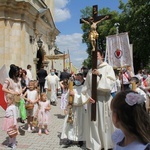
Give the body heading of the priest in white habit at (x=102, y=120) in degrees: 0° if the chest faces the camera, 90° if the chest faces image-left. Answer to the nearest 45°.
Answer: approximately 45°

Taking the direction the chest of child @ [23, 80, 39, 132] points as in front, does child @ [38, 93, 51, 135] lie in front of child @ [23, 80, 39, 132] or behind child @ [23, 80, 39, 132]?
in front

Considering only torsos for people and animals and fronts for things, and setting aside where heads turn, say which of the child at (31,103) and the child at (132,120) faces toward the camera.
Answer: the child at (31,103)

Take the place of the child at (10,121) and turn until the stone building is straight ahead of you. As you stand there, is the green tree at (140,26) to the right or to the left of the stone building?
right

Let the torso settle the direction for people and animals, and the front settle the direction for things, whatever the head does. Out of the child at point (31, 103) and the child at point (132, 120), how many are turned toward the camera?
1

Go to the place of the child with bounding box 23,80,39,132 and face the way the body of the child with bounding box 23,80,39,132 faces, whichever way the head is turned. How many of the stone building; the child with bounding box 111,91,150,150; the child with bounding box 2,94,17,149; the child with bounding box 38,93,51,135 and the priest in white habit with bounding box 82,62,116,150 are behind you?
1

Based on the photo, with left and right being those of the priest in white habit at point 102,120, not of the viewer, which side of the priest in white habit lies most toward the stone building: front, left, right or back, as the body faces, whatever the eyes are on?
right

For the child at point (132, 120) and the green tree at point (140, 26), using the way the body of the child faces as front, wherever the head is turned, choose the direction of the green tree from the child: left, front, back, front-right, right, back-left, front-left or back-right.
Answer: front-right

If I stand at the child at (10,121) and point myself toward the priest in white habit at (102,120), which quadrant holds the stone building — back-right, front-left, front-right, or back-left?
back-left

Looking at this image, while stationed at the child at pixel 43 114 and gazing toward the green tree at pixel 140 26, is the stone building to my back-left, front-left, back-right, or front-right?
front-left

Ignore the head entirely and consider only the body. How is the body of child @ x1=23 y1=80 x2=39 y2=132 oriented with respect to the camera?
toward the camera

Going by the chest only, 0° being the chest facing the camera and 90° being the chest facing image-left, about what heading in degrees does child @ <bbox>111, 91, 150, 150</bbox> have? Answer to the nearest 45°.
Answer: approximately 135°
